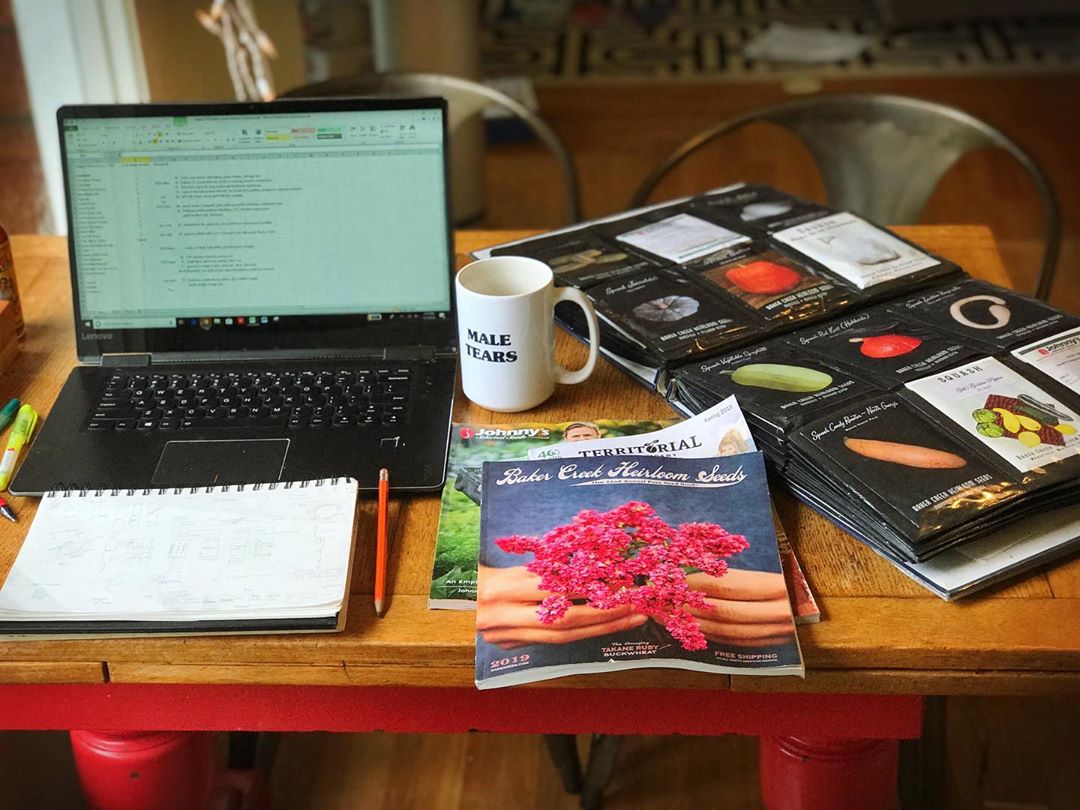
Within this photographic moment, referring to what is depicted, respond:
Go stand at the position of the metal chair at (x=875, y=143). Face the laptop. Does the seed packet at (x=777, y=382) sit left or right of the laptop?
left

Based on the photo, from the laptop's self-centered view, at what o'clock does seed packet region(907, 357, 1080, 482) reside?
The seed packet is roughly at 10 o'clock from the laptop.

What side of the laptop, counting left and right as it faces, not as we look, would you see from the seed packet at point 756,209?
left

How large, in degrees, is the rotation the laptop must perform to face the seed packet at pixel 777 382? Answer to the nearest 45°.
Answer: approximately 45° to its left

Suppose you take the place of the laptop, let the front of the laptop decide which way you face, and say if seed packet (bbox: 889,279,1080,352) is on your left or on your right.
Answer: on your left

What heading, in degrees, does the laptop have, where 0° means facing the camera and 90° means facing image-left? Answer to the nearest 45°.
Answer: approximately 0°
